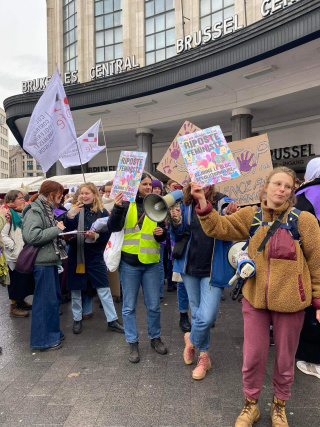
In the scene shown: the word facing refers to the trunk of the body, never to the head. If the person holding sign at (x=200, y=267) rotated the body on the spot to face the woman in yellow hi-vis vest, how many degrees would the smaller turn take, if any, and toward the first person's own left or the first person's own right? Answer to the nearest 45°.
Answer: approximately 135° to the first person's own right

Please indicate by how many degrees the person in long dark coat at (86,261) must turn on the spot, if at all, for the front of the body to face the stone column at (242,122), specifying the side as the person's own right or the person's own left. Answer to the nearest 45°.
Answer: approximately 135° to the person's own left

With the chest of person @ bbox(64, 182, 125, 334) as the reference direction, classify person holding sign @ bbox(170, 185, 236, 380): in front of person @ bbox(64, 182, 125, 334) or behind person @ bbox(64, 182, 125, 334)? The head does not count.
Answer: in front

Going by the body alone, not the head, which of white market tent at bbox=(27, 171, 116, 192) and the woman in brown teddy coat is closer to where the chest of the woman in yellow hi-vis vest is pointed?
the woman in brown teddy coat

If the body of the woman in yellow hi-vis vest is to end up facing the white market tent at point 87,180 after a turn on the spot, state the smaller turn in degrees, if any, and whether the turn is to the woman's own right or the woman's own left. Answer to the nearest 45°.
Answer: approximately 180°

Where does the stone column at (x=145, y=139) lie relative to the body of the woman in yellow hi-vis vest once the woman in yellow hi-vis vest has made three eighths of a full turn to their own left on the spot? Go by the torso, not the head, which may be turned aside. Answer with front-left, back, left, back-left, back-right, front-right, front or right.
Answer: front-left

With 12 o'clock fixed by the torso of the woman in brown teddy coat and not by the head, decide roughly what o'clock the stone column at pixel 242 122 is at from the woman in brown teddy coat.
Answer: The stone column is roughly at 6 o'clock from the woman in brown teddy coat.

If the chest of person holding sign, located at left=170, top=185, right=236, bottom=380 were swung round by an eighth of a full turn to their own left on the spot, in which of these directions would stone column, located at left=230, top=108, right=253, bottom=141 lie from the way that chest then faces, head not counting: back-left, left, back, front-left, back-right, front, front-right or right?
back-left

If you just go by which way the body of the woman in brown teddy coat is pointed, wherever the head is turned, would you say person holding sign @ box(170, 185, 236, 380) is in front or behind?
behind

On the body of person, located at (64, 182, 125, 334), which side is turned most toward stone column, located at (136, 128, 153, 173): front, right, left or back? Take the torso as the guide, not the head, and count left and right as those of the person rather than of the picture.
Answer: back

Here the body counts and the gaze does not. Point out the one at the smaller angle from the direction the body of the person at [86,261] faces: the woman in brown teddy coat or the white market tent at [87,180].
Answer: the woman in brown teddy coat
